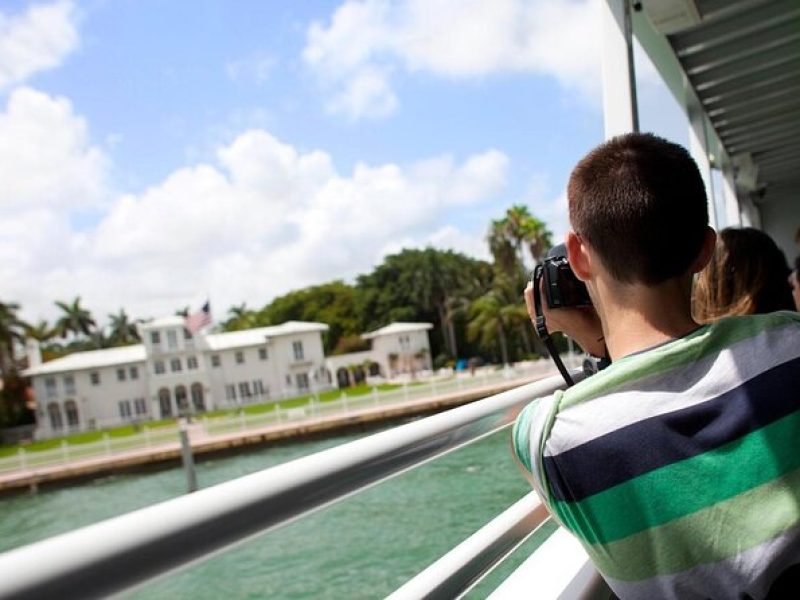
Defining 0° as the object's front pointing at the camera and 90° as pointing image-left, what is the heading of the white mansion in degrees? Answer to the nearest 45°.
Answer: approximately 0°

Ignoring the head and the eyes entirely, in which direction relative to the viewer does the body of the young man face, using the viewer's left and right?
facing away from the viewer

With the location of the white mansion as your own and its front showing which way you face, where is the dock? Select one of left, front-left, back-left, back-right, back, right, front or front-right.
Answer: front

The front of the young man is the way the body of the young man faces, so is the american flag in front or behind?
in front

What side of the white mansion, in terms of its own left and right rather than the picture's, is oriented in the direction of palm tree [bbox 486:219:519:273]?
left

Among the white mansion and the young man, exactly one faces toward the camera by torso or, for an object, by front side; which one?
the white mansion

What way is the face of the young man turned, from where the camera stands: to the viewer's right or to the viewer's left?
to the viewer's left

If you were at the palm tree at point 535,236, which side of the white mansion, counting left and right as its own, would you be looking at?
left

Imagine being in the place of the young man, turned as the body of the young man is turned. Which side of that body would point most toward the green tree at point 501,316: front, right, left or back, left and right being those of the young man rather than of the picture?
front

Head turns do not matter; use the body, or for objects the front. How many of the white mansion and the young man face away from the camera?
1

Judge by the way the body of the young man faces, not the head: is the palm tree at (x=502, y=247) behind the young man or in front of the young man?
in front

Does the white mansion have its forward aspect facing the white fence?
yes

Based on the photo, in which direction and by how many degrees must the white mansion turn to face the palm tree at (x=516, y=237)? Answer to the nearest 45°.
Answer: approximately 90° to its left
